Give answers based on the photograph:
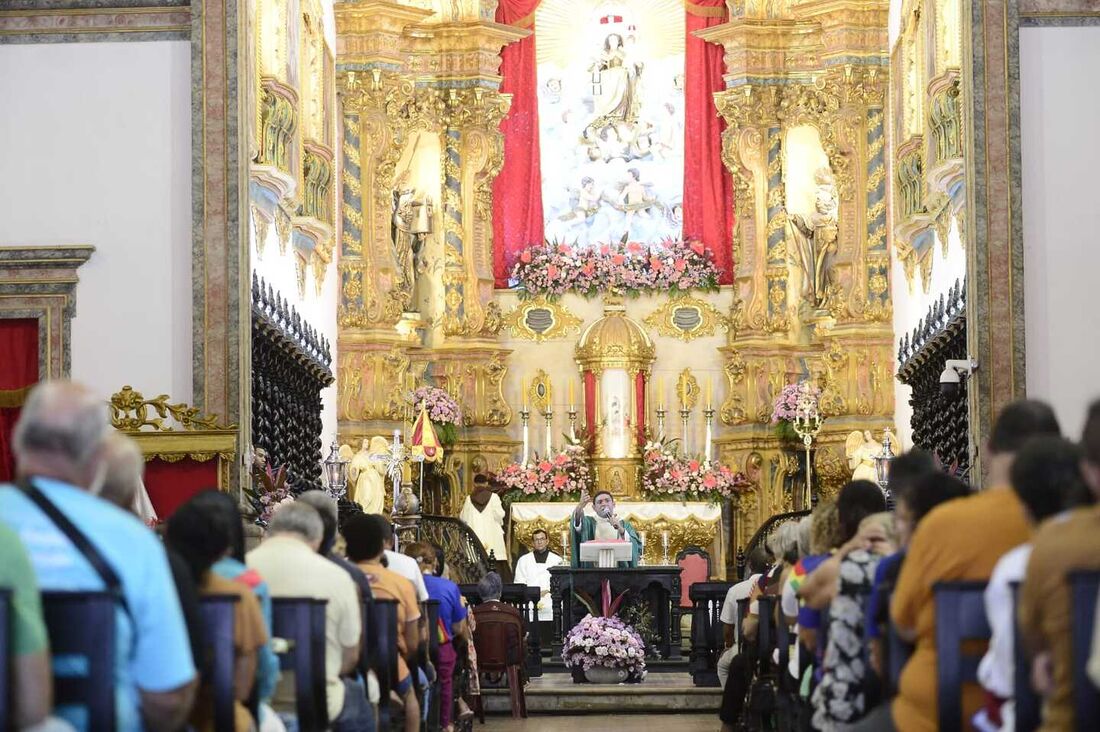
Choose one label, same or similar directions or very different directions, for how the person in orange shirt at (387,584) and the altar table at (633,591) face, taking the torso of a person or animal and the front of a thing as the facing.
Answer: very different directions

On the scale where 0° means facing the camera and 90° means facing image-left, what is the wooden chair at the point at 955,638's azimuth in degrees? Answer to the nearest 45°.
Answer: approximately 180°

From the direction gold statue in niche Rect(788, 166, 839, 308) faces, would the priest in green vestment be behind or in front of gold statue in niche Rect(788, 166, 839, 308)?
in front

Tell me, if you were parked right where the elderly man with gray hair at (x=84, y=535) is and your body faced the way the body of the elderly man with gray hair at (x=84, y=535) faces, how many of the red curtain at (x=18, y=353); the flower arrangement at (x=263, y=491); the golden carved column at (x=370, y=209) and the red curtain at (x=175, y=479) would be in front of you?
4

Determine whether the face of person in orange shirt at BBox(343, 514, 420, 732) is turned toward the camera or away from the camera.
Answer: away from the camera

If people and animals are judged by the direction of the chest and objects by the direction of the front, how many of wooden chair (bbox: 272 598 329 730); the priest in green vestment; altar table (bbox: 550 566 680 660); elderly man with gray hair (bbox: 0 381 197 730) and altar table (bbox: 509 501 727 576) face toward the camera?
3

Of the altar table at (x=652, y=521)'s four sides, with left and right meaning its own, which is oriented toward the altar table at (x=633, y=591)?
front

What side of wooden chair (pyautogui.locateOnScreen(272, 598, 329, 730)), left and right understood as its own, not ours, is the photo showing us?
back

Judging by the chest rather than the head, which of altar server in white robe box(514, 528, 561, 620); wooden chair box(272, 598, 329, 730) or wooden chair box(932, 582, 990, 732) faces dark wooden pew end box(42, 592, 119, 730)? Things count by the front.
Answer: the altar server in white robe

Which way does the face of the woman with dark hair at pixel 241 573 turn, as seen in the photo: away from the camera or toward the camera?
away from the camera
